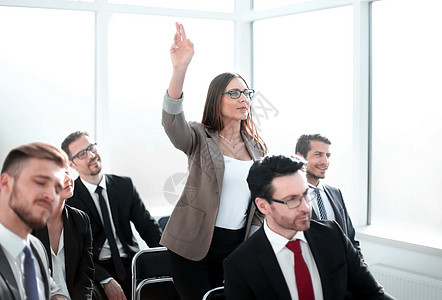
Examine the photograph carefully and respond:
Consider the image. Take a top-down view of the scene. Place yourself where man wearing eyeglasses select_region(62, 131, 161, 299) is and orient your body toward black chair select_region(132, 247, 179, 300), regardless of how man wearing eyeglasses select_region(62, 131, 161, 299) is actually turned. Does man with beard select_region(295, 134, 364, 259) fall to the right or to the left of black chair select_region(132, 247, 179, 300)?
left

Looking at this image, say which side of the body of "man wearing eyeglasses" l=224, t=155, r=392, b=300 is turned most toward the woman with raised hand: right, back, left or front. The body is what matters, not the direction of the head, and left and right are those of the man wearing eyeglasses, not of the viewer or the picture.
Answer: back

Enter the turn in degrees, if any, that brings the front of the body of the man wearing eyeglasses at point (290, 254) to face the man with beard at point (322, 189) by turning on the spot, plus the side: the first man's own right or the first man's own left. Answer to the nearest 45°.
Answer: approximately 135° to the first man's own left

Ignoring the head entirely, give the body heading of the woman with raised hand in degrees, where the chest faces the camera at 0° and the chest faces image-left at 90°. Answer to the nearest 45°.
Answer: approximately 315°
